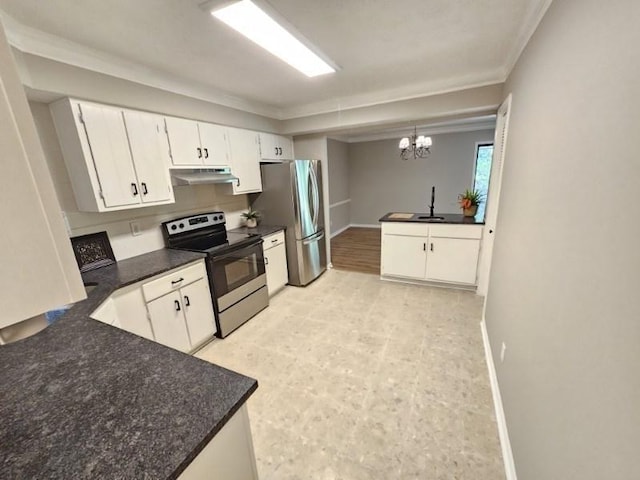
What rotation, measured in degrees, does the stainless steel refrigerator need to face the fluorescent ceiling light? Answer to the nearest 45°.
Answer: approximately 45° to its right

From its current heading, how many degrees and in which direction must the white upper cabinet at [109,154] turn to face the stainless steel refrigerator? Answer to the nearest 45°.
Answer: approximately 45° to its left

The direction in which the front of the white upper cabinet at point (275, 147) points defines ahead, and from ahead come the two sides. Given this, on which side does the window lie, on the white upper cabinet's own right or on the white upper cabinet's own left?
on the white upper cabinet's own left

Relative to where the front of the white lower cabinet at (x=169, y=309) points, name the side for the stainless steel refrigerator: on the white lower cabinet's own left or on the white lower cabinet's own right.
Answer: on the white lower cabinet's own left

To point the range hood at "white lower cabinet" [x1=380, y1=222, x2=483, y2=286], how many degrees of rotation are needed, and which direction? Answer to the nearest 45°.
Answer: approximately 45° to its left

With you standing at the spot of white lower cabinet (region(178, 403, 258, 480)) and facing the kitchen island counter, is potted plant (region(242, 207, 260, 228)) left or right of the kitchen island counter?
left

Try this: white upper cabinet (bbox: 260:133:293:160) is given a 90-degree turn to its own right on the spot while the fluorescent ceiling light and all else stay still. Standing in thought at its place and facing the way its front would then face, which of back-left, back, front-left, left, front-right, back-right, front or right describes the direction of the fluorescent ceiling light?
front-left

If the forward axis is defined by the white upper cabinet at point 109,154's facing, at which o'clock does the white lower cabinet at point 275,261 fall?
The white lower cabinet is roughly at 10 o'clock from the white upper cabinet.

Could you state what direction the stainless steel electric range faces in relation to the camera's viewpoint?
facing the viewer and to the right of the viewer

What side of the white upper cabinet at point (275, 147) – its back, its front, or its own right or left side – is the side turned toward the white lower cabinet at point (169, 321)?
right

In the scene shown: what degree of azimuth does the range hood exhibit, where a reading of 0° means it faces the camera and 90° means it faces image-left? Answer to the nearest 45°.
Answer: approximately 315°

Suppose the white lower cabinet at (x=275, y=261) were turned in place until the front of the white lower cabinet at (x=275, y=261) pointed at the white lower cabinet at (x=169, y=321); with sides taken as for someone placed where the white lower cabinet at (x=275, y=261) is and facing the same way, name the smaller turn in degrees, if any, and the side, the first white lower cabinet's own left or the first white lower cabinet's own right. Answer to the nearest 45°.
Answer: approximately 90° to the first white lower cabinet's own right

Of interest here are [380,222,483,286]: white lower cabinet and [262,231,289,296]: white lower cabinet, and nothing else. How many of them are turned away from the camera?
0

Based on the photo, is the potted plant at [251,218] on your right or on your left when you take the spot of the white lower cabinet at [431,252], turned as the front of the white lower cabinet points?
on your right
